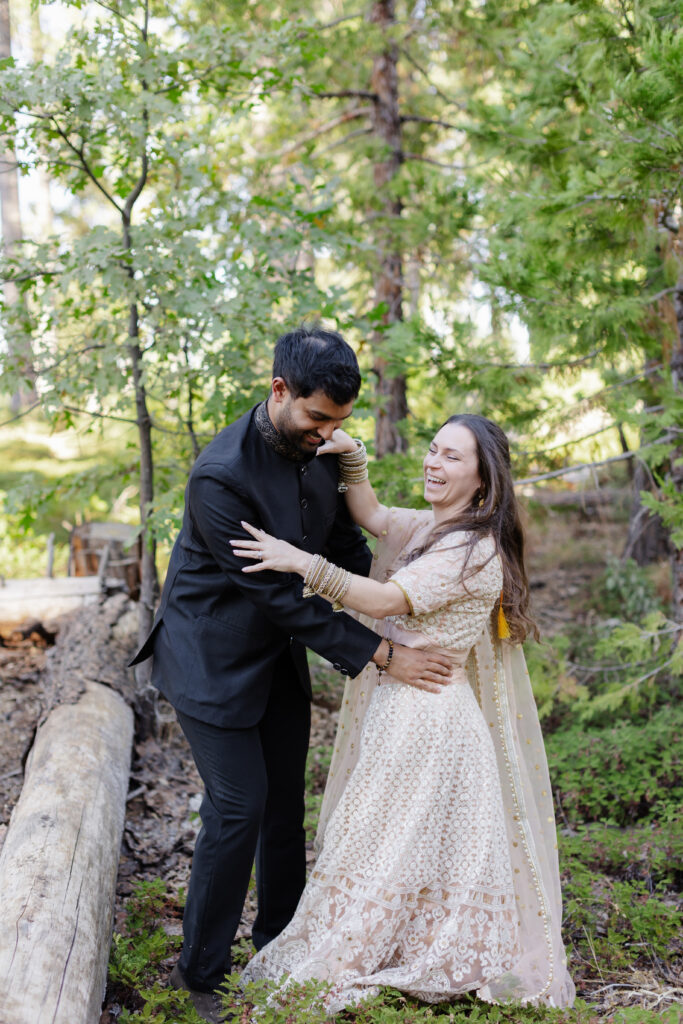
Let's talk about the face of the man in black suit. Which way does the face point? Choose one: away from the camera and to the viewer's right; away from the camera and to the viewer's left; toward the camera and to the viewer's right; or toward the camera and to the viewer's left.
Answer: toward the camera and to the viewer's right

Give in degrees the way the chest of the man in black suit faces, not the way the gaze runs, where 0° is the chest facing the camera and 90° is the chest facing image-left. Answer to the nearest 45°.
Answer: approximately 315°

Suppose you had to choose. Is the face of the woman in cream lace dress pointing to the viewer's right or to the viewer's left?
to the viewer's left

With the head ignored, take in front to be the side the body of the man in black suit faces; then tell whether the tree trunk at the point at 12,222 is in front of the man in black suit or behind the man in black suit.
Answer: behind
